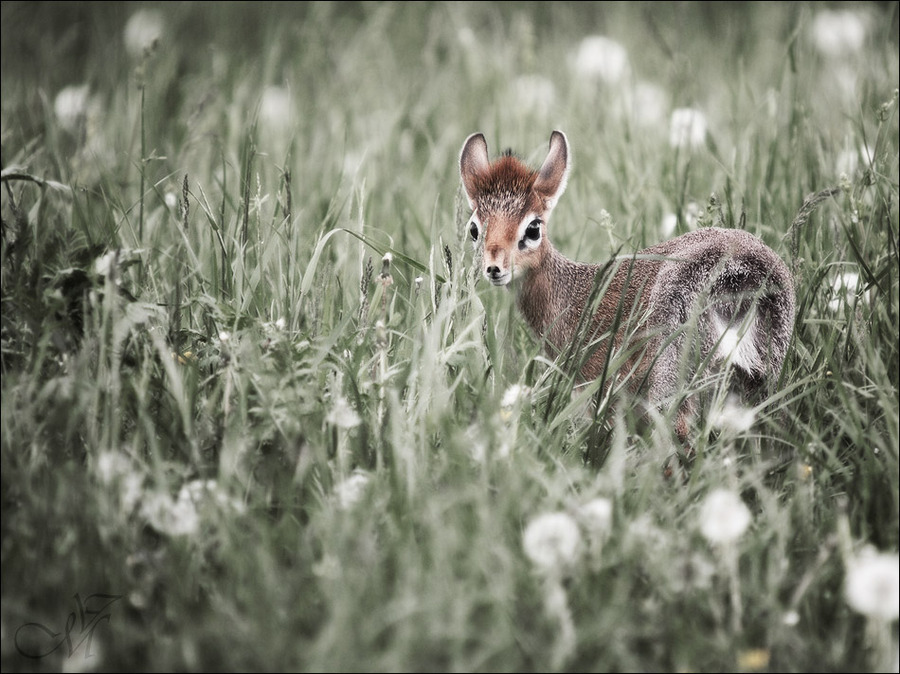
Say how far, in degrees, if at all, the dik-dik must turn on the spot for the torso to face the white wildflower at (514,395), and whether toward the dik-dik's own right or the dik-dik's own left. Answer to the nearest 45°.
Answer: approximately 90° to the dik-dik's own left

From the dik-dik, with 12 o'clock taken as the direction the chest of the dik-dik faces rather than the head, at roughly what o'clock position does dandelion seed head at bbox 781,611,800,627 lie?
The dandelion seed head is roughly at 7 o'clock from the dik-dik.

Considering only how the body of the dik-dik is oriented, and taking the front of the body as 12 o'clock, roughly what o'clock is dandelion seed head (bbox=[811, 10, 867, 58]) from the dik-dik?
The dandelion seed head is roughly at 2 o'clock from the dik-dik.

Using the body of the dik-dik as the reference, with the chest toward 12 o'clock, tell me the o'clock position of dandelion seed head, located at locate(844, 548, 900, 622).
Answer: The dandelion seed head is roughly at 7 o'clock from the dik-dik.

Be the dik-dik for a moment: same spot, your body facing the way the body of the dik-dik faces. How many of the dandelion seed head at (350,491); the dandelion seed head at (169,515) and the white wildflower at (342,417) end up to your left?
3

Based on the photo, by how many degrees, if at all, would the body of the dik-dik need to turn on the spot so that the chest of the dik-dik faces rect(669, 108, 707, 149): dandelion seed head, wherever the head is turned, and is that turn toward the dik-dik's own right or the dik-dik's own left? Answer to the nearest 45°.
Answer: approximately 45° to the dik-dik's own right

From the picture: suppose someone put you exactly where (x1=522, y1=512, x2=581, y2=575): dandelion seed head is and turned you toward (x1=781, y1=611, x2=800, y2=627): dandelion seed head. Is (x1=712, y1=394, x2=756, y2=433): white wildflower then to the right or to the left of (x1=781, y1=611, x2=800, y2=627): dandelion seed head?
left

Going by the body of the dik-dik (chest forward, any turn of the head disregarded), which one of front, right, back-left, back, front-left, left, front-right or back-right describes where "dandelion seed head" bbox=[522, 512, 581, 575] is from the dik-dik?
back-left

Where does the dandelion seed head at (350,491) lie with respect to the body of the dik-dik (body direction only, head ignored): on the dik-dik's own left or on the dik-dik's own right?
on the dik-dik's own left

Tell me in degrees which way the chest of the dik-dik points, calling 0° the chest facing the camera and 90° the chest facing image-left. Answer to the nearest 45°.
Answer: approximately 135°

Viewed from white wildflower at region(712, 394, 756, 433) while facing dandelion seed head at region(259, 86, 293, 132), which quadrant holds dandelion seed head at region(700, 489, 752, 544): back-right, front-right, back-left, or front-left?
back-left

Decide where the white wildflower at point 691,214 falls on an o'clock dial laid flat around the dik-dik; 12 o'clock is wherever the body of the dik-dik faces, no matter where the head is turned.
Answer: The white wildflower is roughly at 2 o'clock from the dik-dik.
